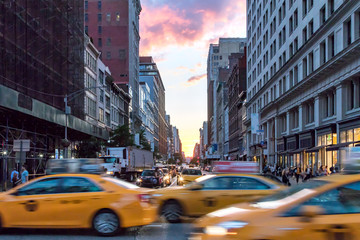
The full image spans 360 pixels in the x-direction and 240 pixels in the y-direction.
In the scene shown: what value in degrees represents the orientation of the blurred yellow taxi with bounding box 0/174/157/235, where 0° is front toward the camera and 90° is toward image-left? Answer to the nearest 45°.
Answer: approximately 90°

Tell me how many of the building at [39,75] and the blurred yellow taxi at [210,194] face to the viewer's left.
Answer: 1

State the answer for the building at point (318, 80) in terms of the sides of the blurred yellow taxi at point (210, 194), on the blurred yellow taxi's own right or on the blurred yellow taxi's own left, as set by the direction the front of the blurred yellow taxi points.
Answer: on the blurred yellow taxi's own right

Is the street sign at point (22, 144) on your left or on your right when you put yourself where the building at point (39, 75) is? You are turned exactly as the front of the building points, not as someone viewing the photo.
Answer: on your right

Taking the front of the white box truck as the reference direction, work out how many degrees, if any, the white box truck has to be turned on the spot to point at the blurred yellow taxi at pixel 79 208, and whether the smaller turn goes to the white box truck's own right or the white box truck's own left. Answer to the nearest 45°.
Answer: approximately 45° to the white box truck's own left

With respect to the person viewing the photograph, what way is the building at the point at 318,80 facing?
facing the viewer and to the left of the viewer

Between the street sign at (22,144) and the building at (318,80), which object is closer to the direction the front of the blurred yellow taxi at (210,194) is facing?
the street sign

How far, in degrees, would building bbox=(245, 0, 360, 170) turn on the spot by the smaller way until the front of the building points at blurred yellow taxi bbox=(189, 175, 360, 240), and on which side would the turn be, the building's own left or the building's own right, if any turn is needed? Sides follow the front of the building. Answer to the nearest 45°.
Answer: approximately 45° to the building's own left

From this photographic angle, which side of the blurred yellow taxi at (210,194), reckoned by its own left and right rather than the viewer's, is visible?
left

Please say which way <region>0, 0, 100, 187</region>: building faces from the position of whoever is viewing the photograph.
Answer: facing the viewer and to the right of the viewer
